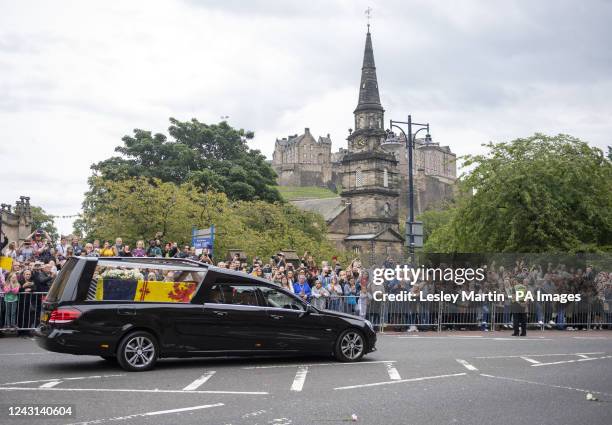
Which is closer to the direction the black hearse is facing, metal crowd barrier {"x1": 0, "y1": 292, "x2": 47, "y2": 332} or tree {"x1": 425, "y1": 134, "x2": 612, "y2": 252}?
the tree

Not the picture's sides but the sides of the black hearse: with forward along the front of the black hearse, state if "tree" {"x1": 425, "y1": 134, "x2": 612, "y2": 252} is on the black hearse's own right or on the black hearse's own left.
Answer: on the black hearse's own left

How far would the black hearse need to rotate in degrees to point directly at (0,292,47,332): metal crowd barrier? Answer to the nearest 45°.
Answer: approximately 135° to its left

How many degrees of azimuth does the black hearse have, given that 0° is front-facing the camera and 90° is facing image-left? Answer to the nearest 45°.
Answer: approximately 270°
